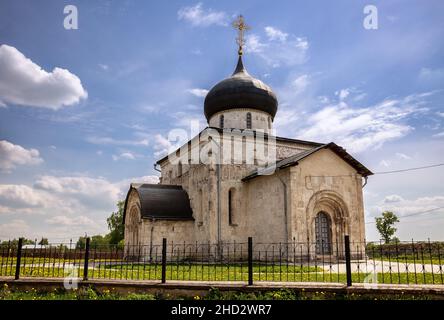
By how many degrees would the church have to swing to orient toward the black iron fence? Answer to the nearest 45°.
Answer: approximately 45° to its right

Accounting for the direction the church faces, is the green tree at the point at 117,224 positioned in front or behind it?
behind

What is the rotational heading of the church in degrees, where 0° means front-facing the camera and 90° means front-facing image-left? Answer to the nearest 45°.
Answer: approximately 315°

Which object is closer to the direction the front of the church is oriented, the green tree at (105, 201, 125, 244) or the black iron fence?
the black iron fence

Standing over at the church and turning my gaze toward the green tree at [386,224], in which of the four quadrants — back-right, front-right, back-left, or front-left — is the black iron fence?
back-right

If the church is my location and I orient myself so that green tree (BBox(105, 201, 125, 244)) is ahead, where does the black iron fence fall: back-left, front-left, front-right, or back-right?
back-left

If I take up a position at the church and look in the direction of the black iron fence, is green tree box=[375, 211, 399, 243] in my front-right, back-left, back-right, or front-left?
back-left

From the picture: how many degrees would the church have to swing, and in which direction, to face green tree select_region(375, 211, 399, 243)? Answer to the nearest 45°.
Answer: approximately 90° to its left
